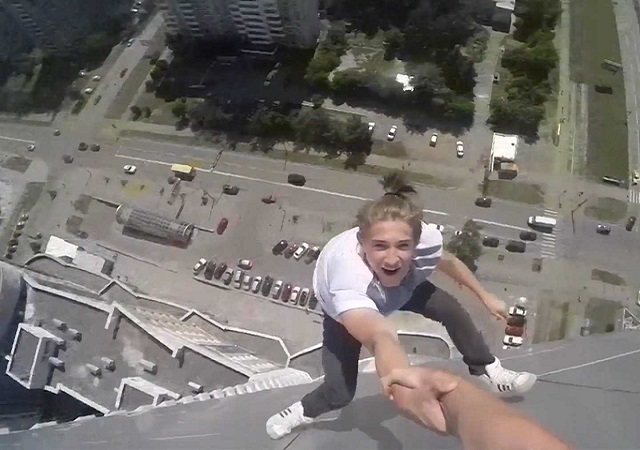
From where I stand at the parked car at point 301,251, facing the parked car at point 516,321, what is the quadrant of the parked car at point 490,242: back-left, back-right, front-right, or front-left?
front-left

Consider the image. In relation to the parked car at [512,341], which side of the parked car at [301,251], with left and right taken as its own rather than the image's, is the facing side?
right

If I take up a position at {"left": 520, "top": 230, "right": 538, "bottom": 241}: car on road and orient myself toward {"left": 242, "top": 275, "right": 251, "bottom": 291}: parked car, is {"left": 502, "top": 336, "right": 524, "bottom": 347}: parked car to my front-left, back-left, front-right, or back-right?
front-left

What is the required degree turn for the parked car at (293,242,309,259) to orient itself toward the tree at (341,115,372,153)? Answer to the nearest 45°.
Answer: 0° — it already faces it

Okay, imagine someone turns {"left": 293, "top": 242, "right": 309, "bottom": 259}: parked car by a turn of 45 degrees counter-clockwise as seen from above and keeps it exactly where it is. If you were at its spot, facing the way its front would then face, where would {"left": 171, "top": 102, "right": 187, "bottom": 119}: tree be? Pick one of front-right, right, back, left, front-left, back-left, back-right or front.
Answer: front-left

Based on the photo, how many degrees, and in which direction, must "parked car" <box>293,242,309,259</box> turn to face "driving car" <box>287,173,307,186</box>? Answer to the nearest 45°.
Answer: approximately 45° to its left

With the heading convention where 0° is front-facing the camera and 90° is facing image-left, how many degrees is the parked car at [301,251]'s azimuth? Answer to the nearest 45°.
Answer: approximately 225°

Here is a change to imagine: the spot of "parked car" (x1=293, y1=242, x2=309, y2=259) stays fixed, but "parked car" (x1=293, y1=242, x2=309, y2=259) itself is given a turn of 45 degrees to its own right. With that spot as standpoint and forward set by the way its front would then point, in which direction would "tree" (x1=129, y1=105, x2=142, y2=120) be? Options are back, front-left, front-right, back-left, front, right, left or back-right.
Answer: back-left

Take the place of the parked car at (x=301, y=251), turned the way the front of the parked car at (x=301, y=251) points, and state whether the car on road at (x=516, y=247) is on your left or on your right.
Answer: on your right

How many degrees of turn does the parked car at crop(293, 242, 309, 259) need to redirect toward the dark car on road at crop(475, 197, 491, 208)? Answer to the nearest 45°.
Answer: approximately 45° to its right

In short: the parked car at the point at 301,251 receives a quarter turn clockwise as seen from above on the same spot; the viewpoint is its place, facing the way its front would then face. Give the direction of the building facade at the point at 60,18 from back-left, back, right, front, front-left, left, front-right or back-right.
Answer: back

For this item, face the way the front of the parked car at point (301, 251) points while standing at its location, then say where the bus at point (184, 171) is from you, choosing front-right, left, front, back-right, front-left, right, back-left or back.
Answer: left

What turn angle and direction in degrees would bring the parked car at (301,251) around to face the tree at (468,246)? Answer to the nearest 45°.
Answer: approximately 45° to its right

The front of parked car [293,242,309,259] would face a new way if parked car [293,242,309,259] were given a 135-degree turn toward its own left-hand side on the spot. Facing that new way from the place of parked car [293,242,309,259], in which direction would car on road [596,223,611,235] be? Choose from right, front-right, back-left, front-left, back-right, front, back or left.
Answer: back
